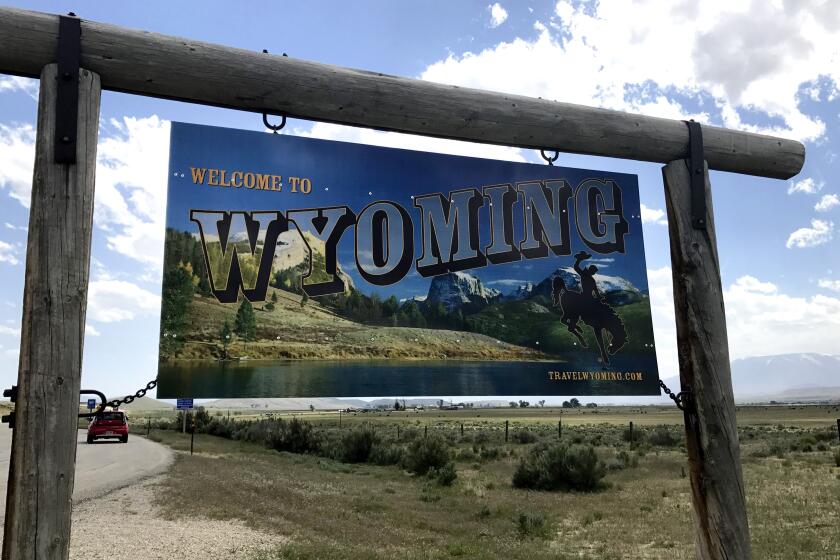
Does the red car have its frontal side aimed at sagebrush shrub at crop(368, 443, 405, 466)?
no

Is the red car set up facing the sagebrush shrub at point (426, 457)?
no

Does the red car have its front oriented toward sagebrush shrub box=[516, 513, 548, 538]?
no
